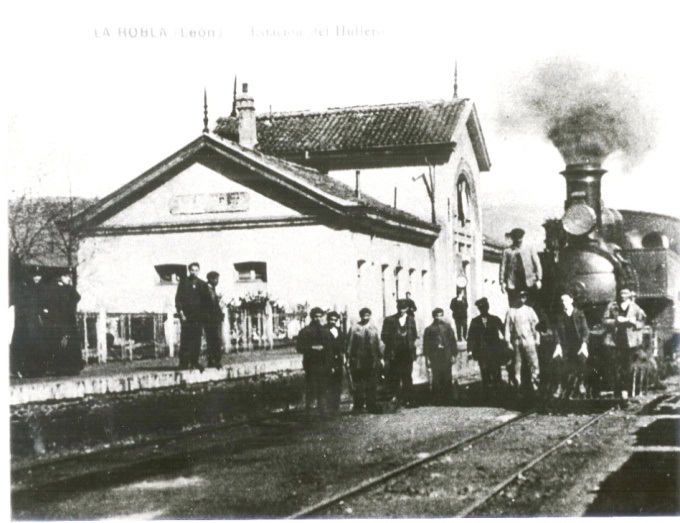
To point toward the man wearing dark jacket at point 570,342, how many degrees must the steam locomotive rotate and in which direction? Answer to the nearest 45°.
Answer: approximately 45° to its left

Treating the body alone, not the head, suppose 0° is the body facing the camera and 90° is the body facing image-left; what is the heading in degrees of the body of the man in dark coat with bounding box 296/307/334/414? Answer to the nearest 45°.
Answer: approximately 0°

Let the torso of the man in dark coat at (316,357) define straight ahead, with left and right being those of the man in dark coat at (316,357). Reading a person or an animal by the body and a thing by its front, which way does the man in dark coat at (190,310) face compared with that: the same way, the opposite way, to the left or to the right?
the same way

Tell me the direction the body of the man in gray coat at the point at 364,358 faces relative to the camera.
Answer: toward the camera

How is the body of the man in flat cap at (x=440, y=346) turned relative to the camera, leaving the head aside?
toward the camera

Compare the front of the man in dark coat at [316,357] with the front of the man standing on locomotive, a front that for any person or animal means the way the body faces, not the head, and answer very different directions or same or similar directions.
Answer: same or similar directions

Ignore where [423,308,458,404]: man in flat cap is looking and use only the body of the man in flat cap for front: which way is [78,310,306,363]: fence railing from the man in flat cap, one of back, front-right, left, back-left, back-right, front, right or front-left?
right

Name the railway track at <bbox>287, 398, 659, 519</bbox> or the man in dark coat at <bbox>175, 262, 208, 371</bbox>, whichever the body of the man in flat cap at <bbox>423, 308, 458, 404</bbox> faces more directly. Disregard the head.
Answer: the railway track

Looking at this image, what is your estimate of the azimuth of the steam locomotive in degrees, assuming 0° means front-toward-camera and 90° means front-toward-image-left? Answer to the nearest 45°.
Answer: approximately 45°

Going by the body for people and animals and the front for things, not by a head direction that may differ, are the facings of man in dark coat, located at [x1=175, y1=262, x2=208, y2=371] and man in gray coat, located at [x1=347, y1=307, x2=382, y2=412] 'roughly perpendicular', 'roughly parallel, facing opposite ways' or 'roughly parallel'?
roughly parallel

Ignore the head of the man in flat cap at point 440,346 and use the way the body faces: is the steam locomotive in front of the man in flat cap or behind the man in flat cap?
behind

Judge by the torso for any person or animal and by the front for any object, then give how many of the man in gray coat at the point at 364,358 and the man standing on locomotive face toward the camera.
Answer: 2

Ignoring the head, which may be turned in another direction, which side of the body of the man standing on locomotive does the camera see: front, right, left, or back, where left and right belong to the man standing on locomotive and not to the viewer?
front

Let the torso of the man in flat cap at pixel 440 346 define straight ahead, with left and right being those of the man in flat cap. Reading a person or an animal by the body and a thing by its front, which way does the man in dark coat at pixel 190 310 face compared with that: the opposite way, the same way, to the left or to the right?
the same way

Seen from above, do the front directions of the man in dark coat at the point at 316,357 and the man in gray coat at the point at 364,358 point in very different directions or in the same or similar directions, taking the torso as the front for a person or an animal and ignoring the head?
same or similar directions
